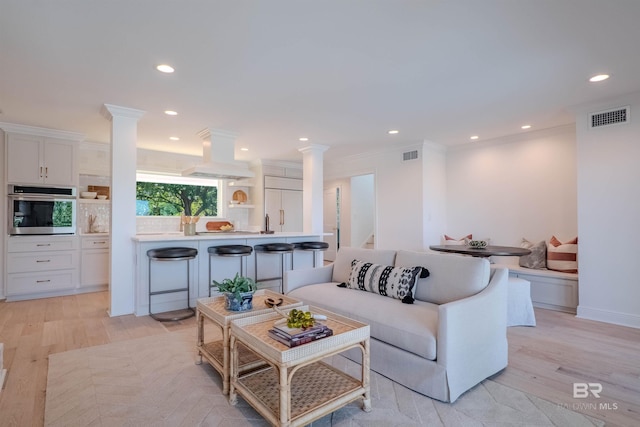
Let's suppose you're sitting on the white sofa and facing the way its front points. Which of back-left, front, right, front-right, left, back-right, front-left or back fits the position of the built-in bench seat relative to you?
back

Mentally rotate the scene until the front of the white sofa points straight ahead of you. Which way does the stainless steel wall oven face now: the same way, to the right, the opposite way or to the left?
to the left

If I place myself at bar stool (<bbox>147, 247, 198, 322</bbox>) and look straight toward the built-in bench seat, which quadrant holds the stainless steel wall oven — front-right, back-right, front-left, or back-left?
back-left

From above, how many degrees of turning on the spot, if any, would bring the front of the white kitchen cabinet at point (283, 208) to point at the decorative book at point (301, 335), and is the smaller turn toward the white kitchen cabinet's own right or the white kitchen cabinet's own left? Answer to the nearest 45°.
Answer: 0° — it already faces it

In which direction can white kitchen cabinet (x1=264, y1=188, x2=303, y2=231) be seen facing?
toward the camera

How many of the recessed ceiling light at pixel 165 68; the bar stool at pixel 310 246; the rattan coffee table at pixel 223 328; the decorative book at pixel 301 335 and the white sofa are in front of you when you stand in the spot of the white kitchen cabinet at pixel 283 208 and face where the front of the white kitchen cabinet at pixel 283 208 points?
5

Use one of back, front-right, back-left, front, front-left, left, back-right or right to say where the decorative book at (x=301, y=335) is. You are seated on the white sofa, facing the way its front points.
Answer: front

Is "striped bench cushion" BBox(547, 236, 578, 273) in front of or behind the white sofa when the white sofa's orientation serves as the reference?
behind

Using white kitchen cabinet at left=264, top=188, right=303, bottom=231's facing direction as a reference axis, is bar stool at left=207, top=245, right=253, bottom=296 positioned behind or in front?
in front

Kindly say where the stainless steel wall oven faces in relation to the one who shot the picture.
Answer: facing the viewer

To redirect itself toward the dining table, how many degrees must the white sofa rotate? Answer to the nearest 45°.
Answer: approximately 180°

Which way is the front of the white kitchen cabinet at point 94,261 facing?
toward the camera

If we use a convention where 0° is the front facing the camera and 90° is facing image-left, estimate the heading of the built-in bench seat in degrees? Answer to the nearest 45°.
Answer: approximately 45°

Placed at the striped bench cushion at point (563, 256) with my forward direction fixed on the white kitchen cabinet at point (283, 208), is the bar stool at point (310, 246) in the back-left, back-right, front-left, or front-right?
front-left

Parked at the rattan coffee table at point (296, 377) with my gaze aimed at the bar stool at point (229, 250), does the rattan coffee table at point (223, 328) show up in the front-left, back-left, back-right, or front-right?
front-left

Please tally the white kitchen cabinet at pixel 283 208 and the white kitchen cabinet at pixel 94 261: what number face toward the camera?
2
